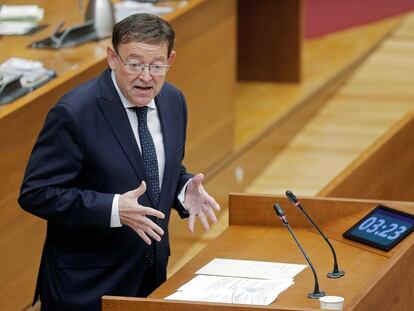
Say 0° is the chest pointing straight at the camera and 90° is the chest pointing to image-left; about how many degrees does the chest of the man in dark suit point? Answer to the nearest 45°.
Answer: approximately 315°

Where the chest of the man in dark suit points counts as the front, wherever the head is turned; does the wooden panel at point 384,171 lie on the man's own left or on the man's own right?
on the man's own left

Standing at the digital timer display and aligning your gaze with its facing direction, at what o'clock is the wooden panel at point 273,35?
The wooden panel is roughly at 4 o'clock from the digital timer display.

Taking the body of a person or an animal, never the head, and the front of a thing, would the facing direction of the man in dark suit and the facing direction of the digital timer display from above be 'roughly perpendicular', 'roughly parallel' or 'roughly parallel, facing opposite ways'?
roughly perpendicular

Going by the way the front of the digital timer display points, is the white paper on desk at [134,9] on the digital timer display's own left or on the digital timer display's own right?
on the digital timer display's own right

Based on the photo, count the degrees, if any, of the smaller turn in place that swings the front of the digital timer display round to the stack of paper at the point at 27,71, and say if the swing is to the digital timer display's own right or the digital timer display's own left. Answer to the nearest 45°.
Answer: approximately 90° to the digital timer display's own right
